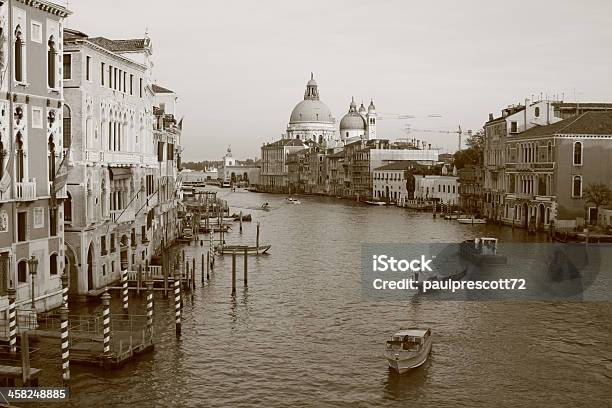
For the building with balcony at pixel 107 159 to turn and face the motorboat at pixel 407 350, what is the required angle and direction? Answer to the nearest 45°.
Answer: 0° — it already faces it

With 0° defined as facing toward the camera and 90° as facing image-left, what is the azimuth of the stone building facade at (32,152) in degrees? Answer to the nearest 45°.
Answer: approximately 315°
